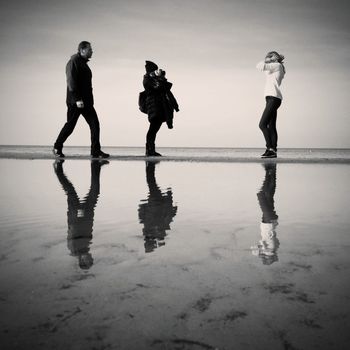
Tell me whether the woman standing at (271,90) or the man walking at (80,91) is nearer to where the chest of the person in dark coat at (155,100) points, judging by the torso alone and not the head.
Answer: the woman standing

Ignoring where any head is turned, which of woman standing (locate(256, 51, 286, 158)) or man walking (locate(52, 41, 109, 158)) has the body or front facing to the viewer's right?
the man walking

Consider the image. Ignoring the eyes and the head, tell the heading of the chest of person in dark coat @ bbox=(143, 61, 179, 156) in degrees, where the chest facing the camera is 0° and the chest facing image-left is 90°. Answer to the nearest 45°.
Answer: approximately 270°

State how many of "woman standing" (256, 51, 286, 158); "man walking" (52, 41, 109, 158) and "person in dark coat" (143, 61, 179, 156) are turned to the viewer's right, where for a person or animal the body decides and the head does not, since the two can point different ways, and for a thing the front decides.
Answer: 2

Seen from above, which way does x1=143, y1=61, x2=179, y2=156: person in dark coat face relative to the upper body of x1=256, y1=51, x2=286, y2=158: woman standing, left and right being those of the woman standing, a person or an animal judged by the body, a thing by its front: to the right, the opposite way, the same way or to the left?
the opposite way

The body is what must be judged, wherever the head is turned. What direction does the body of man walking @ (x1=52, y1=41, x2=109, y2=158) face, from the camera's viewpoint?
to the viewer's right

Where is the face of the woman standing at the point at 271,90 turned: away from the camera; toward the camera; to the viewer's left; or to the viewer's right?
to the viewer's left

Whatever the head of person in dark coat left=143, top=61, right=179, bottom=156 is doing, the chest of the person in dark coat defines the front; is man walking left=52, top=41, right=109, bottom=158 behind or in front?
behind

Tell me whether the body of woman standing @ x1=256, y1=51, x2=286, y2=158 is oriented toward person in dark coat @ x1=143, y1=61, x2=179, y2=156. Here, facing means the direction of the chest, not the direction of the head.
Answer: yes

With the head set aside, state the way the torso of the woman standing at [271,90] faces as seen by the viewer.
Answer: to the viewer's left
